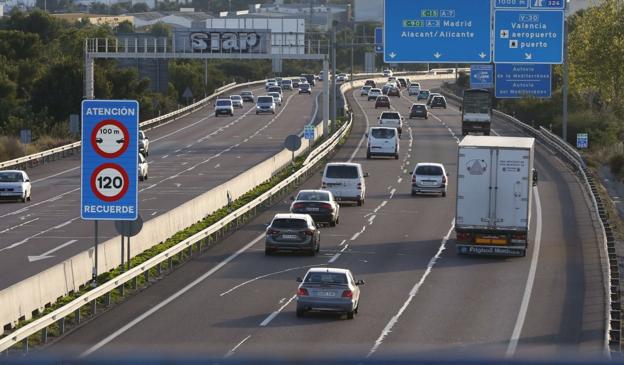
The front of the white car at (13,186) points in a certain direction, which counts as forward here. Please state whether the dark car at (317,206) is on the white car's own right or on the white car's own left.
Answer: on the white car's own left

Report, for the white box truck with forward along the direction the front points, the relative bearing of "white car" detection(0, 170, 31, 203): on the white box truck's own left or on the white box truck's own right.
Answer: on the white box truck's own left

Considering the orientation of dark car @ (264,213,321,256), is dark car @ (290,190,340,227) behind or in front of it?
in front

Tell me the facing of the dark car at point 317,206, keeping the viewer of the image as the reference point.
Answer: facing away from the viewer

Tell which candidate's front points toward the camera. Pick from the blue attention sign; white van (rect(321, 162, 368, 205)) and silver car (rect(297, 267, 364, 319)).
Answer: the blue attention sign

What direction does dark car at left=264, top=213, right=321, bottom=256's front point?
away from the camera

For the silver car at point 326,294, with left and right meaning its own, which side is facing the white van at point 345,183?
front

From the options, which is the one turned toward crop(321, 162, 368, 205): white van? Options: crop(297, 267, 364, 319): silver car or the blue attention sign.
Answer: the silver car

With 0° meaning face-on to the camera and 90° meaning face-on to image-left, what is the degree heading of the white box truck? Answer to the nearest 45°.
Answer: approximately 180°

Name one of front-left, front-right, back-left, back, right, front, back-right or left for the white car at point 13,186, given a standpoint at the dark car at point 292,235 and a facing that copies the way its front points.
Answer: front-left

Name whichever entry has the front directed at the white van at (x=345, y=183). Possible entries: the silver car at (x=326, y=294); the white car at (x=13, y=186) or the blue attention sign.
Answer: the silver car

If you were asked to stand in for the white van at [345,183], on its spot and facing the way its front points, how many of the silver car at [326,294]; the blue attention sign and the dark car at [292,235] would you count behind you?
3

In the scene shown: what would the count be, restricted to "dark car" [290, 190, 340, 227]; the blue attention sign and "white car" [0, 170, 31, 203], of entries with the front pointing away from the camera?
1

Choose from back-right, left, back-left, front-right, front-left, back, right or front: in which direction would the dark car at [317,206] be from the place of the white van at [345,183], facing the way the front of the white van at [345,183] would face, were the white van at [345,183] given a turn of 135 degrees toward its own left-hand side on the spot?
front-left

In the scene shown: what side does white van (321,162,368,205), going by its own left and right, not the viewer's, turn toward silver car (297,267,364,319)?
back
